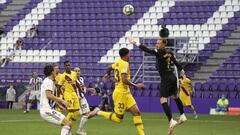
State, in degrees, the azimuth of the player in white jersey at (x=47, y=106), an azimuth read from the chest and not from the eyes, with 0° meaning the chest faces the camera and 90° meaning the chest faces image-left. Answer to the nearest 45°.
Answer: approximately 270°

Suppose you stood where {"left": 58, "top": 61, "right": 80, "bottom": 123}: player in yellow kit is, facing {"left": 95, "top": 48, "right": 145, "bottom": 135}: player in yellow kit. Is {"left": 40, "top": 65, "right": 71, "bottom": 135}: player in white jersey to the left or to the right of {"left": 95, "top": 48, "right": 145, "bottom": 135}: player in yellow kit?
right

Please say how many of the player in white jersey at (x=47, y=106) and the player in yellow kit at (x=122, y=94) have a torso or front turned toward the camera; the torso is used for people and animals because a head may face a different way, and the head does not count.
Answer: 0

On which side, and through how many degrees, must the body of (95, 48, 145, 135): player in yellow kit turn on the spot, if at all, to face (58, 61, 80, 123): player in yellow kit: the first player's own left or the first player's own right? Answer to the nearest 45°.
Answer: approximately 90° to the first player's own left

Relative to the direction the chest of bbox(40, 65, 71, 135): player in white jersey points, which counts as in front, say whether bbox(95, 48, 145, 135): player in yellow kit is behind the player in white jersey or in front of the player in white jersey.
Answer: in front

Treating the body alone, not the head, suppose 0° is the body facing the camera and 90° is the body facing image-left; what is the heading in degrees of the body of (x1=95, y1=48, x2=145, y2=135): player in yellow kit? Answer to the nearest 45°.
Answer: approximately 225°

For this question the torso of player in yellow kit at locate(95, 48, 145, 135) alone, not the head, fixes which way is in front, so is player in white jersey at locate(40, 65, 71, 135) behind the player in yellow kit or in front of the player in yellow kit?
behind
